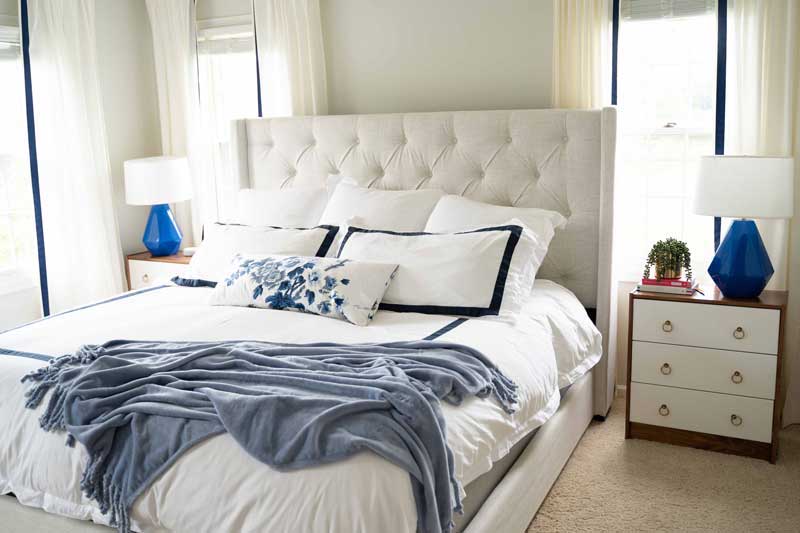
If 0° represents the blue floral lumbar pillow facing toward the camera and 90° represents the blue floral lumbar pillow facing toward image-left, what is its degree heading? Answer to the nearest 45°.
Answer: approximately 45°

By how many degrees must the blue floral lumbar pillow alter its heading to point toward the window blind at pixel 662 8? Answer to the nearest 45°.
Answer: approximately 135° to its left

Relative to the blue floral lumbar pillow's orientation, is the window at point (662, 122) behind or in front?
behind

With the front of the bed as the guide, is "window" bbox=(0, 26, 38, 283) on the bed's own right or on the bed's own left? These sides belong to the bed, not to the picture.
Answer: on the bed's own right

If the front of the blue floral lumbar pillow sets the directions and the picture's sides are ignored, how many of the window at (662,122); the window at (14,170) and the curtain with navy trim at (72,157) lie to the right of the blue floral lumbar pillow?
2

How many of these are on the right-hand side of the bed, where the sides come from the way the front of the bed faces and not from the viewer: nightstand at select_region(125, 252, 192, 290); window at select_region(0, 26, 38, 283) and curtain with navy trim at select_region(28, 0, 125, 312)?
3

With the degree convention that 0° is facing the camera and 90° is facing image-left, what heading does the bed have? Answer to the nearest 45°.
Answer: approximately 45°

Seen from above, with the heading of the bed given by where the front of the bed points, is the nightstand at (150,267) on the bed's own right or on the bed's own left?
on the bed's own right

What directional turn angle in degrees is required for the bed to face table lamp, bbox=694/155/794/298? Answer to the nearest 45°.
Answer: approximately 135° to its left

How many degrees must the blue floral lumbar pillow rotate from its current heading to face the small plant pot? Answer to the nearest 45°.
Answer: approximately 135° to its left
